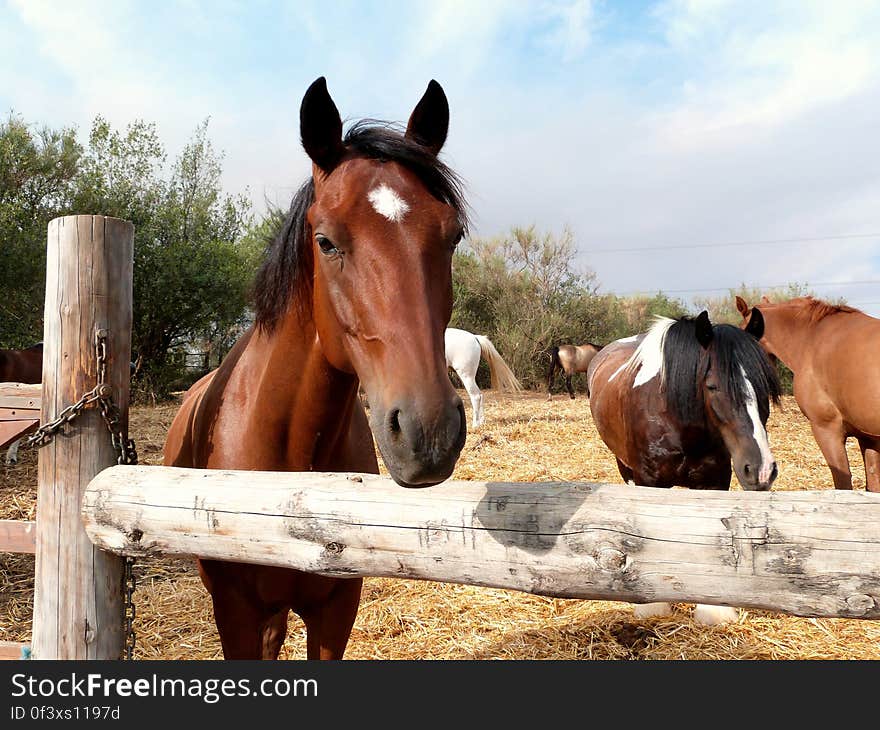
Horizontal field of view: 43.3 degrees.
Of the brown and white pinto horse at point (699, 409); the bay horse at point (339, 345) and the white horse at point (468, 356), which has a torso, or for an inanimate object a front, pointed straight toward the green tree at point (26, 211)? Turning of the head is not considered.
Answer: the white horse

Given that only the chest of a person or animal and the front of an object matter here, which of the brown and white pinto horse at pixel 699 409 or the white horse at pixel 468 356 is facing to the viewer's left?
the white horse

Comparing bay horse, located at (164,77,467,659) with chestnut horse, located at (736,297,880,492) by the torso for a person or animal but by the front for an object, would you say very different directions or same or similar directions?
very different directions

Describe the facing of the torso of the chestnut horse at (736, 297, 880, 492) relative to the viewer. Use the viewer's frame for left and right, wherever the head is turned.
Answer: facing to the left of the viewer

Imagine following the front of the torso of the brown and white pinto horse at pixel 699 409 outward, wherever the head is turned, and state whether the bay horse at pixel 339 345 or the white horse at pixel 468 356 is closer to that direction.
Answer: the bay horse

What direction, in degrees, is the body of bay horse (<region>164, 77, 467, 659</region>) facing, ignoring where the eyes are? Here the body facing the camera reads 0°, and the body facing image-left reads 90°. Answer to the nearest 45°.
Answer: approximately 315°

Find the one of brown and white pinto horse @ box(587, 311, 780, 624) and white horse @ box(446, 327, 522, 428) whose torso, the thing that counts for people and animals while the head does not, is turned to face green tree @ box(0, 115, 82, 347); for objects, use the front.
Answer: the white horse

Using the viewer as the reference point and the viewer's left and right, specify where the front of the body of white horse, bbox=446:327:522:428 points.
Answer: facing to the left of the viewer

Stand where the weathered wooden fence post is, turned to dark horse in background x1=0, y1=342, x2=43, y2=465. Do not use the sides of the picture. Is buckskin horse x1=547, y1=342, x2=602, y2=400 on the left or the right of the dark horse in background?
right

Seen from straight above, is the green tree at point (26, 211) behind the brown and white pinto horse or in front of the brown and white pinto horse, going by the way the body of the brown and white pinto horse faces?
behind

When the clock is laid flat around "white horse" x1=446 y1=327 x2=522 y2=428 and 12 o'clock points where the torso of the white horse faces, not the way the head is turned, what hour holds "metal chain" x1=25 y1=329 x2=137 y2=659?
The metal chain is roughly at 9 o'clock from the white horse.
